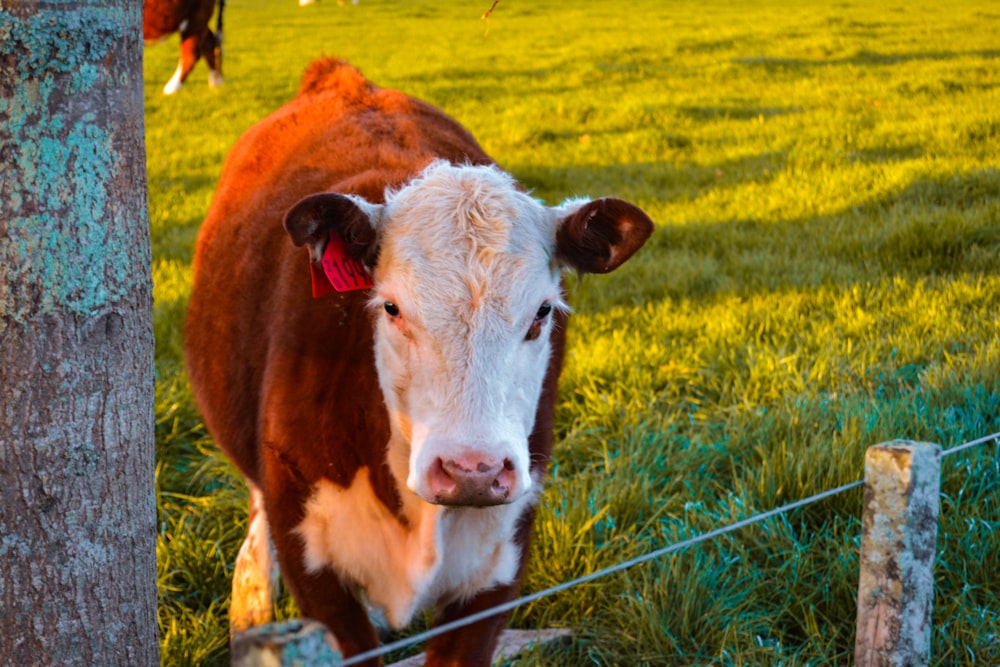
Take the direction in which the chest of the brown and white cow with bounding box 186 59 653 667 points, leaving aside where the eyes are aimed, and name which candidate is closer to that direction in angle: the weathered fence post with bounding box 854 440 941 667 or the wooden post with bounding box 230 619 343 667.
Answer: the wooden post

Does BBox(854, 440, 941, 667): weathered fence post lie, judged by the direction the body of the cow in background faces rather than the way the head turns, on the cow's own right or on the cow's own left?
on the cow's own left

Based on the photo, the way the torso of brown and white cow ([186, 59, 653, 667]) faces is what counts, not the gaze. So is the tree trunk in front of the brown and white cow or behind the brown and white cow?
in front

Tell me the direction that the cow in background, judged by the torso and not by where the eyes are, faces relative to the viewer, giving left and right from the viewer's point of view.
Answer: facing to the left of the viewer

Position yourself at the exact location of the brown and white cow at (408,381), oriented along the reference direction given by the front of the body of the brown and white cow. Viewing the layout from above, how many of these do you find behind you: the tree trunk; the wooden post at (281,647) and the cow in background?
1

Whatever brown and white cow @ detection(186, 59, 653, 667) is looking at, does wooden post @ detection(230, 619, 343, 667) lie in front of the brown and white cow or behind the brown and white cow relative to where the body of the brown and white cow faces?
in front

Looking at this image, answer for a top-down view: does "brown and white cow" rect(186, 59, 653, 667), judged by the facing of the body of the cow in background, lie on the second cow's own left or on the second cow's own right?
on the second cow's own left

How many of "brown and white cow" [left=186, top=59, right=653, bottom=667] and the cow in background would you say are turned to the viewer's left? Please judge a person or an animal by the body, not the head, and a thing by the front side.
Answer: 1

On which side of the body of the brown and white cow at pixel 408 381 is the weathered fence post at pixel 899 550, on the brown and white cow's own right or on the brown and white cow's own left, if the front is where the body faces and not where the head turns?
on the brown and white cow's own left

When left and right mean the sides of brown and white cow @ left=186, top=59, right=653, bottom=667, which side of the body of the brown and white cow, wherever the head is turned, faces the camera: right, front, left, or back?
front

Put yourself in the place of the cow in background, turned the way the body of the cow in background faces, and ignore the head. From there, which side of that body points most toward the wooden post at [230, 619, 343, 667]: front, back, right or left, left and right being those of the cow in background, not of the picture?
left
